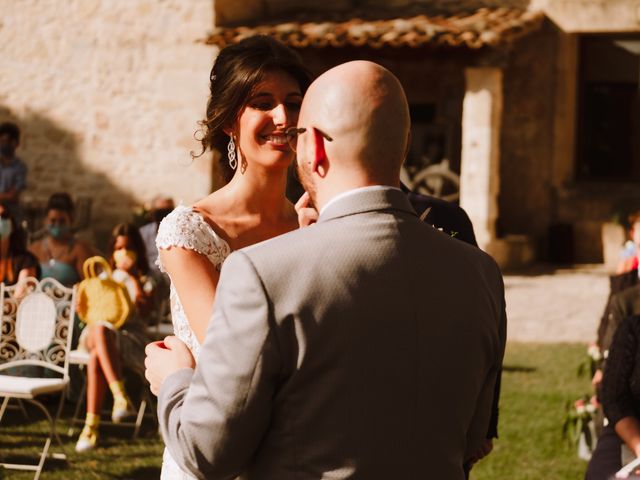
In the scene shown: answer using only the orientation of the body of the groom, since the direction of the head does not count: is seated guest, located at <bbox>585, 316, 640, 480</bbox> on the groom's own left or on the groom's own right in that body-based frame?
on the groom's own right

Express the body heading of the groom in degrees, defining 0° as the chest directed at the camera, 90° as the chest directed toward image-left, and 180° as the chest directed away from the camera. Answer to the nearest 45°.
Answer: approximately 135°

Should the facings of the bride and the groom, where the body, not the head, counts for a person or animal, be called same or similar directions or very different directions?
very different directions

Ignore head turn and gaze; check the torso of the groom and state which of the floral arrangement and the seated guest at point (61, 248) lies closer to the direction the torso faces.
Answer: the seated guest

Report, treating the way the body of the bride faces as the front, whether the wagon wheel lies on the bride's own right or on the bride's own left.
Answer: on the bride's own left

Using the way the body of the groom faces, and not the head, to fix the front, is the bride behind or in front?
in front

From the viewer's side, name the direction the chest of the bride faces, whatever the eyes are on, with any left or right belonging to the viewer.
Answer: facing the viewer and to the right of the viewer

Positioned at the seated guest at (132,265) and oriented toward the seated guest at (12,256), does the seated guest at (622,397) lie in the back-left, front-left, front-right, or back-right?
back-left

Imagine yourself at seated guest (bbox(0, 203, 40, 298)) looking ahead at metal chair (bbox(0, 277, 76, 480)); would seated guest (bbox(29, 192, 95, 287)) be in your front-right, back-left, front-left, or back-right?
back-left

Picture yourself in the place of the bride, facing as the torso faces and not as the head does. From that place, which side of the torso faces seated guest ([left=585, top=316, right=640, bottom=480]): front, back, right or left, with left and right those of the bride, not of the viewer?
left

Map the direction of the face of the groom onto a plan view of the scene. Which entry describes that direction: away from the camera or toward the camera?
away from the camera
